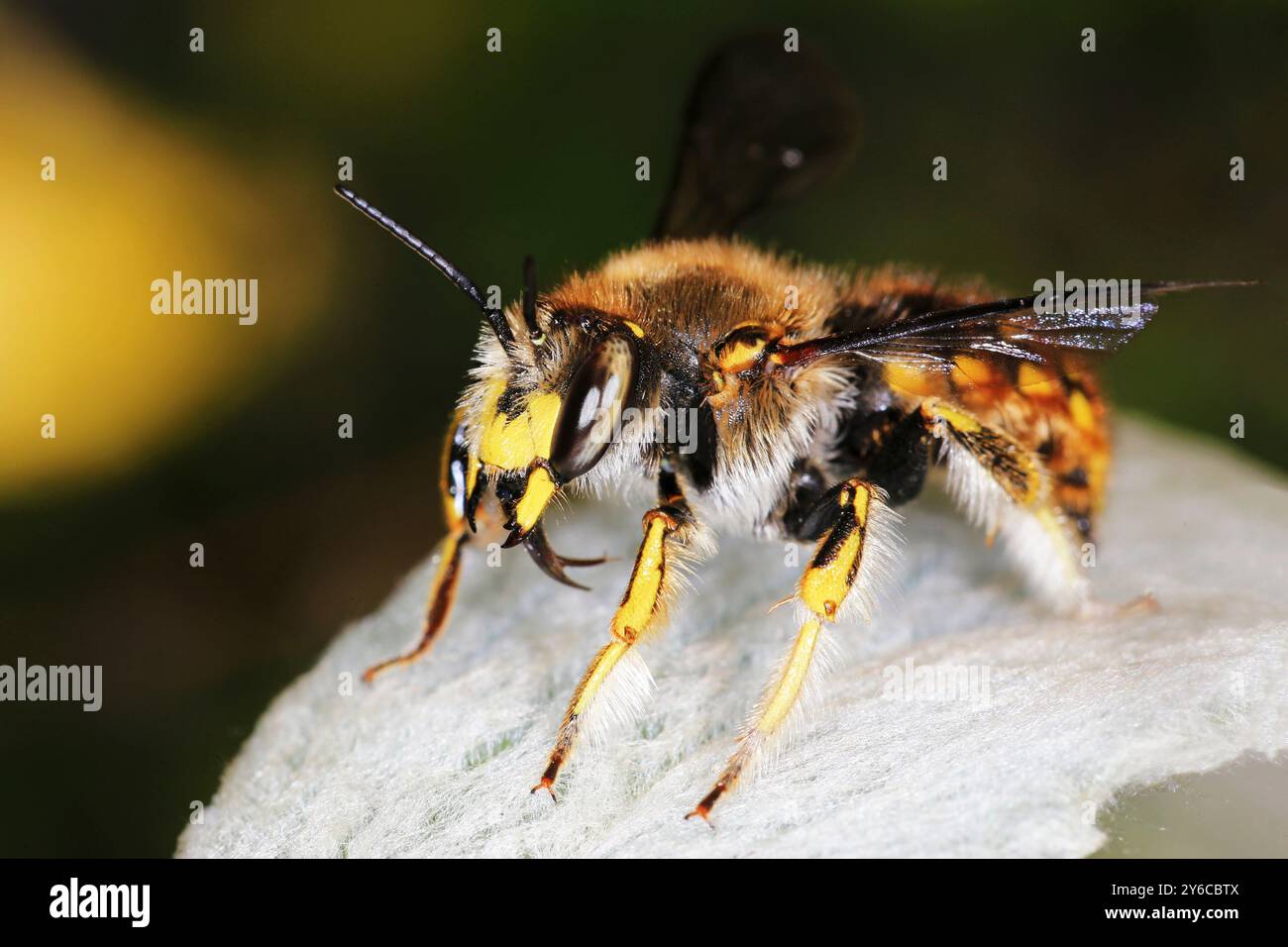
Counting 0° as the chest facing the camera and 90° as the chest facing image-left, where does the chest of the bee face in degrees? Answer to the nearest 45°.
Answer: approximately 45°
